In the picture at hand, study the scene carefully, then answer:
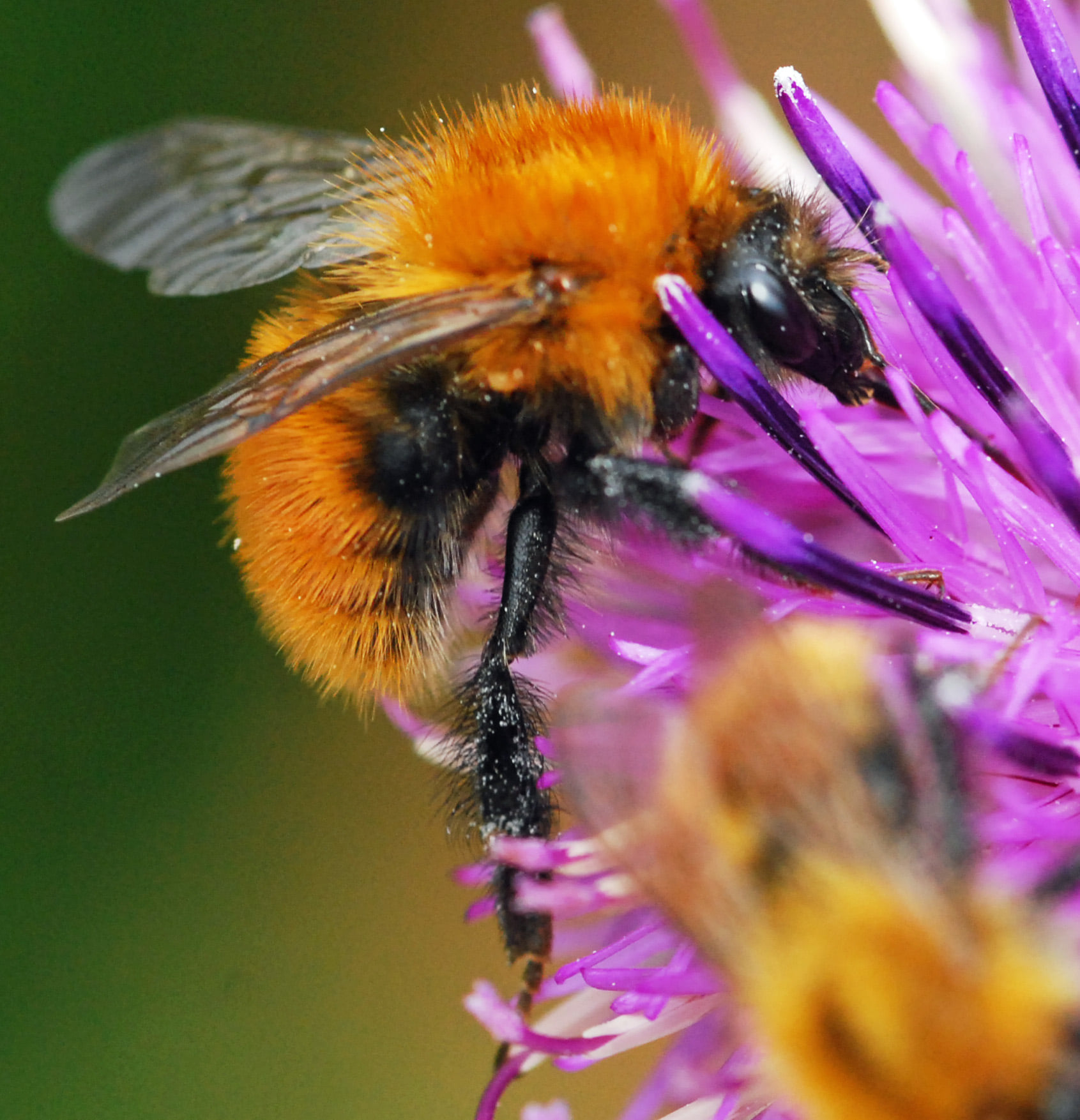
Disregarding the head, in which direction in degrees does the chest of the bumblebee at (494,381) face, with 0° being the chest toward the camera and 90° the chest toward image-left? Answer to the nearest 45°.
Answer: approximately 270°
